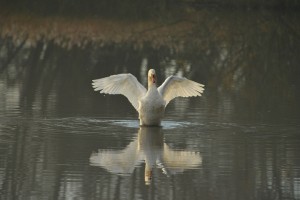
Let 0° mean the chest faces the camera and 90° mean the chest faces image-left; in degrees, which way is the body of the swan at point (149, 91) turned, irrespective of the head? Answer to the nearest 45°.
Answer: approximately 0°
